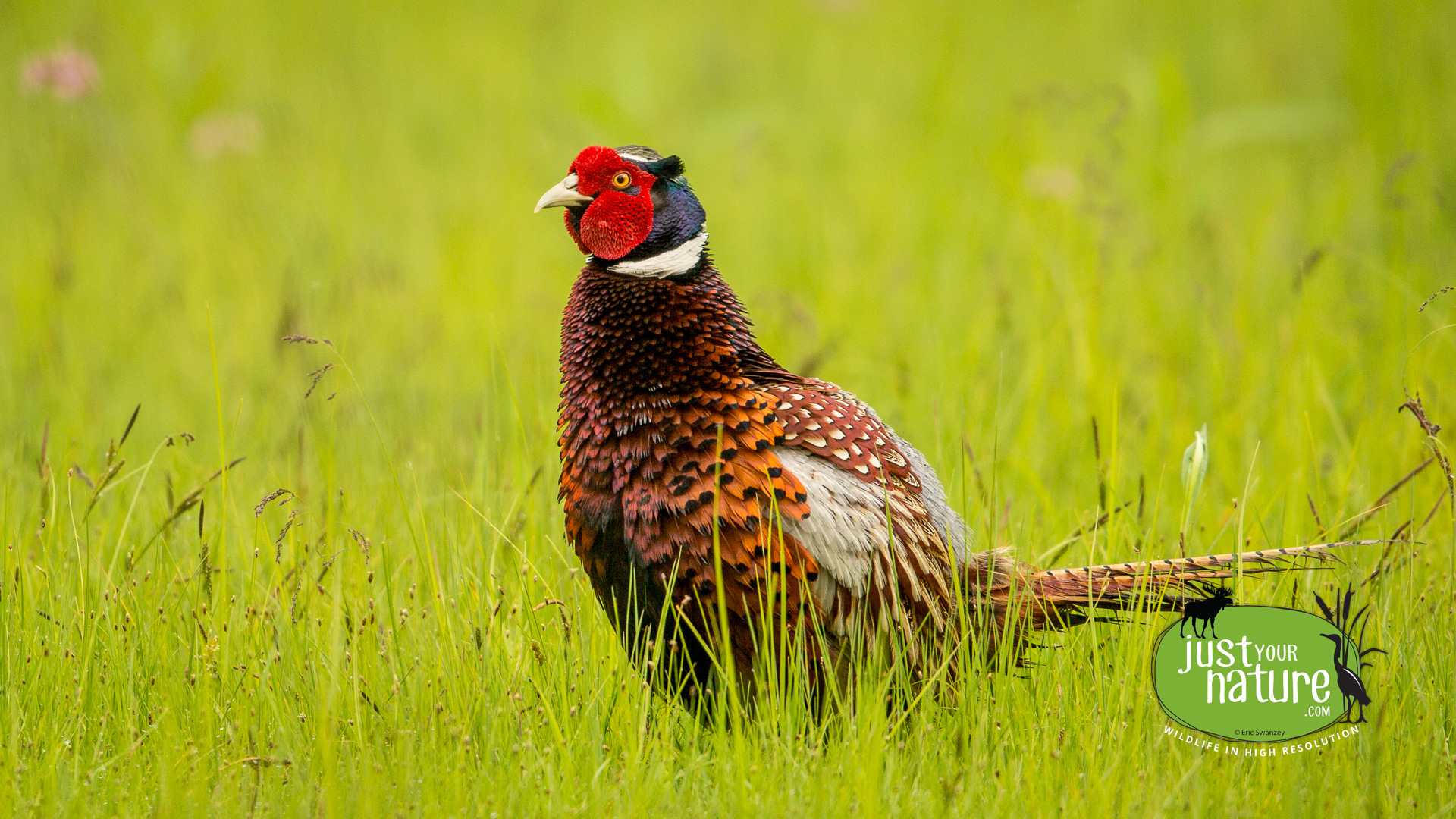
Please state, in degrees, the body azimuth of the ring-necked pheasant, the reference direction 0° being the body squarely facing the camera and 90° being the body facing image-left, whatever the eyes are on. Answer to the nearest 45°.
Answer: approximately 90°
